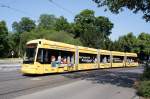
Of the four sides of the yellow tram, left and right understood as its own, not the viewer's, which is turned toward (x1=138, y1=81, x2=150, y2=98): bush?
left

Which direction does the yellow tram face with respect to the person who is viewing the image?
facing the viewer and to the left of the viewer
